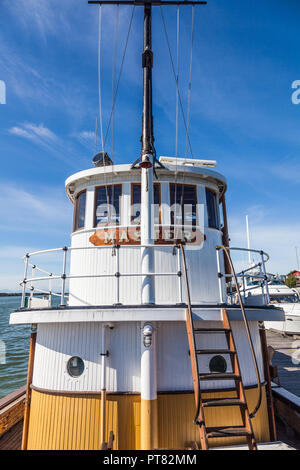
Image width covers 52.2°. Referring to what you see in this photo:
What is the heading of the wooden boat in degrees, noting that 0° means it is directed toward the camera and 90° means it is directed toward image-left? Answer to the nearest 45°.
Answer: approximately 0°
